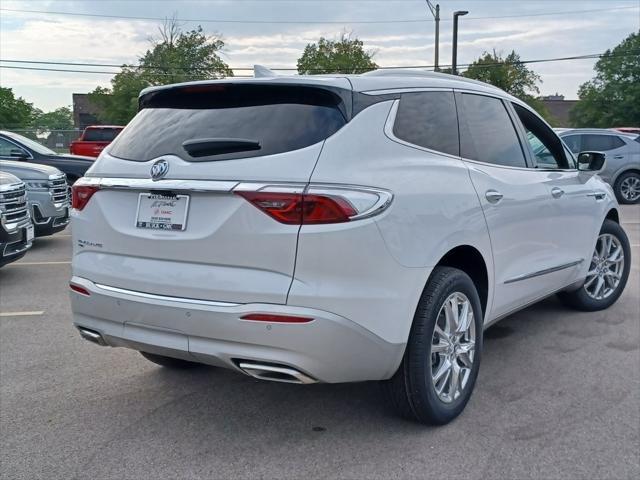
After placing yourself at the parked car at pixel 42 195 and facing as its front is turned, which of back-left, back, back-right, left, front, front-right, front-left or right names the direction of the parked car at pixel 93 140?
back-left

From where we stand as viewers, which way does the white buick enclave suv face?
facing away from the viewer and to the right of the viewer

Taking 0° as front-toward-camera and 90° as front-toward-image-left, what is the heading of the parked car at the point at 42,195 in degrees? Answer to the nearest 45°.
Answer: approximately 315°

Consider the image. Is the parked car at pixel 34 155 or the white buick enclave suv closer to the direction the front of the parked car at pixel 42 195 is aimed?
the white buick enclave suv

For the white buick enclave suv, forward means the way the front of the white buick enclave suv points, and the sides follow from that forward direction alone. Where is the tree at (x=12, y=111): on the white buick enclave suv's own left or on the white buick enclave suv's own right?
on the white buick enclave suv's own left

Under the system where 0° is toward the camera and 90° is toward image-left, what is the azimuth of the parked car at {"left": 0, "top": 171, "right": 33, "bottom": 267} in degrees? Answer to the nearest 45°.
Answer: approximately 315°

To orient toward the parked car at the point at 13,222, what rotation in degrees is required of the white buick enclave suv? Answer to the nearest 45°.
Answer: approximately 90° to its left

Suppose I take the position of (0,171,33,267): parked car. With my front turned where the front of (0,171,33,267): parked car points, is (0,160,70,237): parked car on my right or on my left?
on my left
